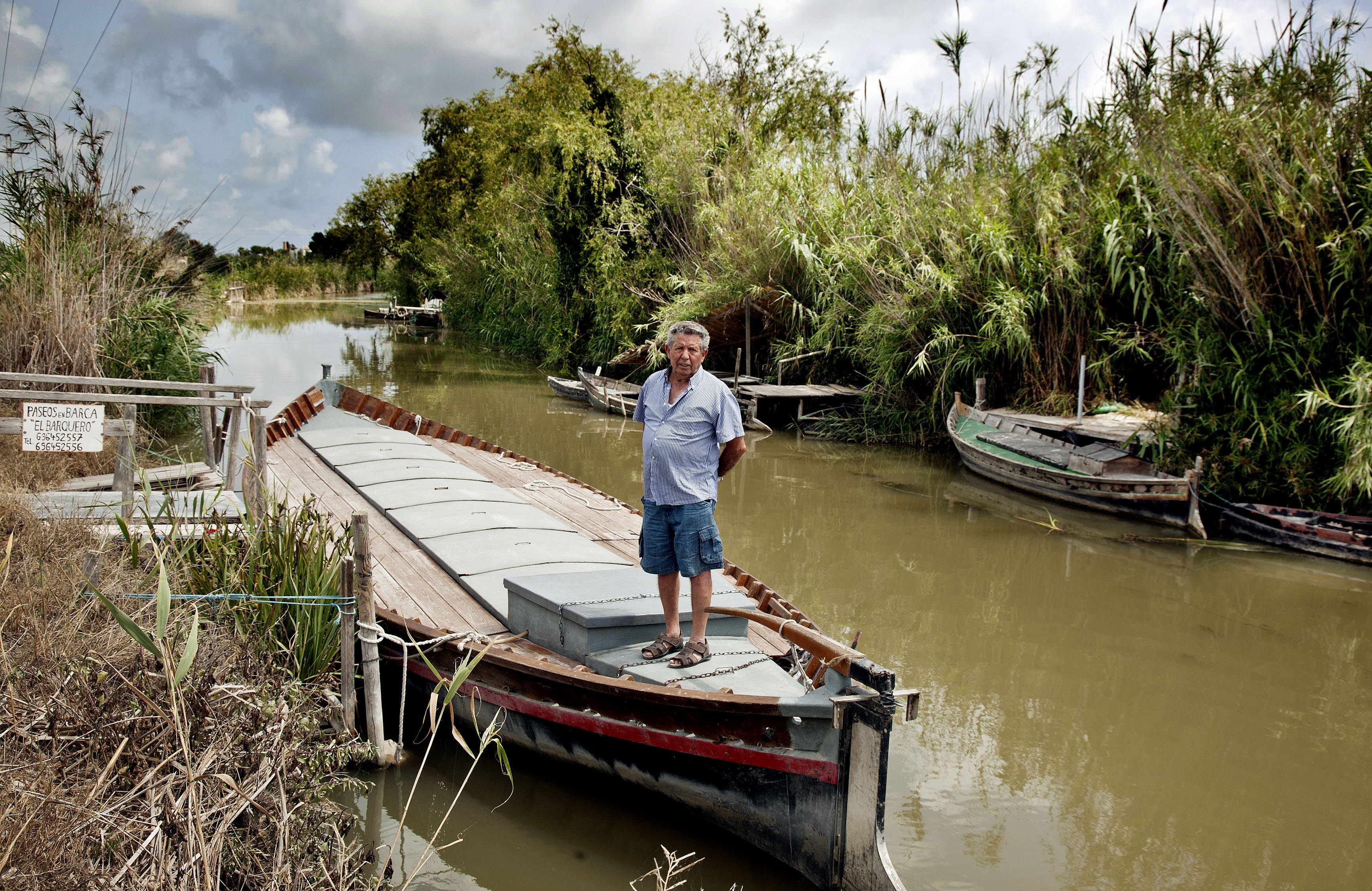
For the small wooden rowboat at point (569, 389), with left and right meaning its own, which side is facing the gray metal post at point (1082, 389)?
back

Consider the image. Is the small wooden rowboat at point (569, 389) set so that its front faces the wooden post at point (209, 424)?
no

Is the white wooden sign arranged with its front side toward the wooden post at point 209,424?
no

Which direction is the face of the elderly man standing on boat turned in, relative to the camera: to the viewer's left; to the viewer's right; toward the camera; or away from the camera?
toward the camera

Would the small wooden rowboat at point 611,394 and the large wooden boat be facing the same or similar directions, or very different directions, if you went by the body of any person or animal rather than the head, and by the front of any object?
same or similar directions

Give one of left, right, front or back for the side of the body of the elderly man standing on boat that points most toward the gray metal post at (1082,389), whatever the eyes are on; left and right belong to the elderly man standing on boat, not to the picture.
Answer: back

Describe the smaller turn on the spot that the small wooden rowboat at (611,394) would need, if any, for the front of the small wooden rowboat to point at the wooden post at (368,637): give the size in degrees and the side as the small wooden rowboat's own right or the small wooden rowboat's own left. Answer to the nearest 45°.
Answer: approximately 135° to the small wooden rowboat's own left

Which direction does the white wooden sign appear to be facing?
toward the camera

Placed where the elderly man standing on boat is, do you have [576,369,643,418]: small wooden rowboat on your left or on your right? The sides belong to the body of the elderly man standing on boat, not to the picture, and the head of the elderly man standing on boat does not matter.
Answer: on your right

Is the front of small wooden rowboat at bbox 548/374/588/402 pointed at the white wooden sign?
no
